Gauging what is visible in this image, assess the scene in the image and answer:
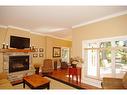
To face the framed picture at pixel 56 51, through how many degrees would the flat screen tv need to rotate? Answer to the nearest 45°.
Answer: approximately 90° to its left

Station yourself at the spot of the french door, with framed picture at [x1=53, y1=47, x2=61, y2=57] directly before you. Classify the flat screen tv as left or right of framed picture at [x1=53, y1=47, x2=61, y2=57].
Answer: left

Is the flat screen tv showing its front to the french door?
no

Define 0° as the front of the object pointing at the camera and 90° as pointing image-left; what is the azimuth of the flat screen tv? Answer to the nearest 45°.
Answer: approximately 315°

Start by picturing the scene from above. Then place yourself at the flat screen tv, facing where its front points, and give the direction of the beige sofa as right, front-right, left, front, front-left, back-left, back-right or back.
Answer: front-right

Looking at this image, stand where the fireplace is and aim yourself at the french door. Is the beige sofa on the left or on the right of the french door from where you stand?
right

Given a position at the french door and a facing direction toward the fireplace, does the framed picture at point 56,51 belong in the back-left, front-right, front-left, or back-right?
front-right
